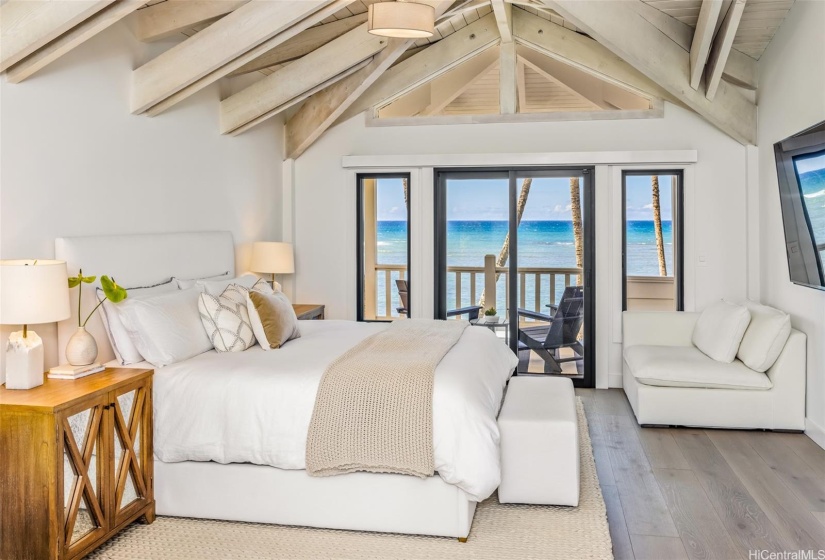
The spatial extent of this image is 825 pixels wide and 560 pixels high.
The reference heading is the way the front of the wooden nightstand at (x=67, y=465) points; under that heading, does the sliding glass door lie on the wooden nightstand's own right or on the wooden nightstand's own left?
on the wooden nightstand's own left

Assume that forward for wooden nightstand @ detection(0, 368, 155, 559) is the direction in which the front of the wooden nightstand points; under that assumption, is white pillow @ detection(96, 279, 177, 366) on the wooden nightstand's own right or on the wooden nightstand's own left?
on the wooden nightstand's own left

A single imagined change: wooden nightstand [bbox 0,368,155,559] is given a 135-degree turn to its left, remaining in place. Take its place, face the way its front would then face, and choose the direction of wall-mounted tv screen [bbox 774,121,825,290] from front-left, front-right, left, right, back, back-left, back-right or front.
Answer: right

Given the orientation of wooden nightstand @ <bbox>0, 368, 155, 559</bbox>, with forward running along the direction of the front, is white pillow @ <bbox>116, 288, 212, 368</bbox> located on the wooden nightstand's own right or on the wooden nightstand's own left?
on the wooden nightstand's own left

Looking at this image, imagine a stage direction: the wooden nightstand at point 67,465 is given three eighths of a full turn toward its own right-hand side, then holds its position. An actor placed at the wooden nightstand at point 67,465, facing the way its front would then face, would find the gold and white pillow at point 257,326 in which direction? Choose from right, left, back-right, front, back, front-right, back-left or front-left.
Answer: back-right

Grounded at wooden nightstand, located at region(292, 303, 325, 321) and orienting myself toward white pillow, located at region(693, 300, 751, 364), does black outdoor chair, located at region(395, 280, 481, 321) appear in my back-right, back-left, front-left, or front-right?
front-left

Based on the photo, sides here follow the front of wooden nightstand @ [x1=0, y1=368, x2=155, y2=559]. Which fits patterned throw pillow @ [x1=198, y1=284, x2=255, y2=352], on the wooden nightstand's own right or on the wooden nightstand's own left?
on the wooden nightstand's own left

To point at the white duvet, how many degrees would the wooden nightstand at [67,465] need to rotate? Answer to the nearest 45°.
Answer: approximately 45° to its left

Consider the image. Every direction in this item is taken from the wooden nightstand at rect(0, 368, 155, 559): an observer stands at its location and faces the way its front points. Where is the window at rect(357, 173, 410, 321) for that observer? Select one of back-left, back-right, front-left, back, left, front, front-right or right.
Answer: left

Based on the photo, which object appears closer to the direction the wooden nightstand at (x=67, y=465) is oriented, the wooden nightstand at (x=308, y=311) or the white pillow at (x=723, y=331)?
the white pillow

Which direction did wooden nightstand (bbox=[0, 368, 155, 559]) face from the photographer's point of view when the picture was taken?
facing the viewer and to the right of the viewer

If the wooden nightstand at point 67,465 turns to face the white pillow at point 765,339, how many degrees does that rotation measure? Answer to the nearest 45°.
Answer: approximately 45° to its left

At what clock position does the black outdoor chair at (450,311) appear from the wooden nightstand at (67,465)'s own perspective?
The black outdoor chair is roughly at 9 o'clock from the wooden nightstand.

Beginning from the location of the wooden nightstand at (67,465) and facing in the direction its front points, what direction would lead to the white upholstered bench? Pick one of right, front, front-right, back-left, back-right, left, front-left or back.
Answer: front-left
